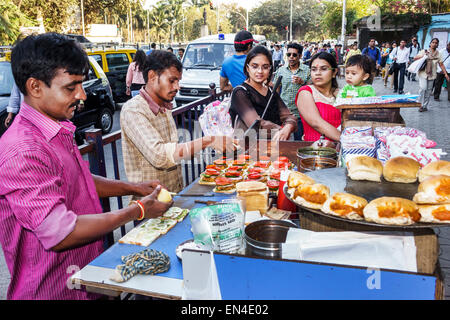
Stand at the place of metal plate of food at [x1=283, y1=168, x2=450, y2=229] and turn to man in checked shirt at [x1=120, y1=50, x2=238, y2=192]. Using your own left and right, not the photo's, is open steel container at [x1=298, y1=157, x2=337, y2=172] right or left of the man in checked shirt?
right

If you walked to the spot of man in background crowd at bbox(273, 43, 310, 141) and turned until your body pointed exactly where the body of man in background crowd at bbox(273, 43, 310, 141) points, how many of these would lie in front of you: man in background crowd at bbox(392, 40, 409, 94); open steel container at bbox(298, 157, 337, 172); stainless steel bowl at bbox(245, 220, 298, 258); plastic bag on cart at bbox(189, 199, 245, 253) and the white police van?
3

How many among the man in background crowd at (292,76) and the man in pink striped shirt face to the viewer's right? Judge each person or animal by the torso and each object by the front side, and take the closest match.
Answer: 1

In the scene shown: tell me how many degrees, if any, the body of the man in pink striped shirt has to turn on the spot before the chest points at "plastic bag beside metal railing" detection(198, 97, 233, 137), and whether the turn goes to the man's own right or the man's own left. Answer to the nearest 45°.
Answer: approximately 45° to the man's own left

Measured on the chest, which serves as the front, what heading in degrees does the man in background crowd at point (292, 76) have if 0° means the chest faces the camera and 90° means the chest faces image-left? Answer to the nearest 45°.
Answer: approximately 0°

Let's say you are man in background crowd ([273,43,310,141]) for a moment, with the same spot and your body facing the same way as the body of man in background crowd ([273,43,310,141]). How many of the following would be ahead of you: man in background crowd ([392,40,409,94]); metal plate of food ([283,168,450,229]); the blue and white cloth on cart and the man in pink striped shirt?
3

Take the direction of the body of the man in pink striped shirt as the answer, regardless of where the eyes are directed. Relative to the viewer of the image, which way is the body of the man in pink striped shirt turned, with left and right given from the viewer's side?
facing to the right of the viewer

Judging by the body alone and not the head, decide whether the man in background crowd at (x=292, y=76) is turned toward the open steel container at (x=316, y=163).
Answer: yes

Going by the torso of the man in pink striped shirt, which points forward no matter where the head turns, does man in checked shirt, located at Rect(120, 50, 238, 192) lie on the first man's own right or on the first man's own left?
on the first man's own left

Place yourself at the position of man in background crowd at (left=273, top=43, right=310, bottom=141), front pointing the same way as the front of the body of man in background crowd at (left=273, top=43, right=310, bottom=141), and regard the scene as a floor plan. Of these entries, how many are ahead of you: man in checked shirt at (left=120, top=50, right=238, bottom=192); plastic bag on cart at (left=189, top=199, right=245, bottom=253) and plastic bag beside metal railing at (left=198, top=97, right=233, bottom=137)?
3
